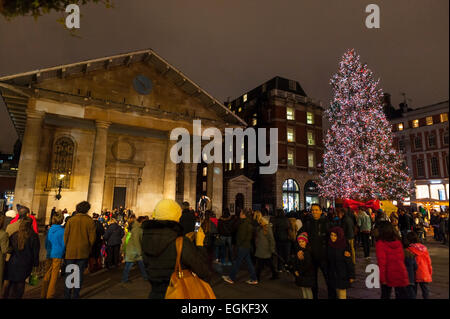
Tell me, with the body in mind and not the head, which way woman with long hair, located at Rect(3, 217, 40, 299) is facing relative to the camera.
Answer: away from the camera

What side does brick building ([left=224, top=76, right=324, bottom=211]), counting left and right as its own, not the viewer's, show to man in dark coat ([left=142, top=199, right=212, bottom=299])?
front

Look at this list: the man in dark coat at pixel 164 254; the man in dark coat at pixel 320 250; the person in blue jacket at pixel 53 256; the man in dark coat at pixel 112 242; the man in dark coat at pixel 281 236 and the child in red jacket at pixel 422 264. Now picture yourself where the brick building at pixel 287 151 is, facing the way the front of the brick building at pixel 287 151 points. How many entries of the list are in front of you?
6

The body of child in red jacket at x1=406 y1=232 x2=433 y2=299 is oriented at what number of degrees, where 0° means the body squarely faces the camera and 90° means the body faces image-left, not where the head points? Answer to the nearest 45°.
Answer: approximately 135°

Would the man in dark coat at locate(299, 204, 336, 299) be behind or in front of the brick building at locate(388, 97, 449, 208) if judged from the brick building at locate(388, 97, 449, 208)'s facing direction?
in front

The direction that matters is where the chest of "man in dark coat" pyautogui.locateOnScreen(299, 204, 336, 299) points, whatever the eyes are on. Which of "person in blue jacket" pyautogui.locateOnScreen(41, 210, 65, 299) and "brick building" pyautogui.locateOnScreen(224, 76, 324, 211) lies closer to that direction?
the person in blue jacket

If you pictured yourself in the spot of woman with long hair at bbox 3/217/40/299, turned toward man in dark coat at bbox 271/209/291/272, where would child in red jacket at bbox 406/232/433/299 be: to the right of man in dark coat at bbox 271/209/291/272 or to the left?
right

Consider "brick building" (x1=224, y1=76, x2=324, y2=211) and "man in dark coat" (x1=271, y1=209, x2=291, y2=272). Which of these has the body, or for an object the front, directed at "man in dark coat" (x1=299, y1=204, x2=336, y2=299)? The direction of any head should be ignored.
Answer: the brick building

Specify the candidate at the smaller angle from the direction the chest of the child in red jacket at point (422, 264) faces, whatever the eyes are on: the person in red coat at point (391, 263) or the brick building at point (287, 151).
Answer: the brick building
